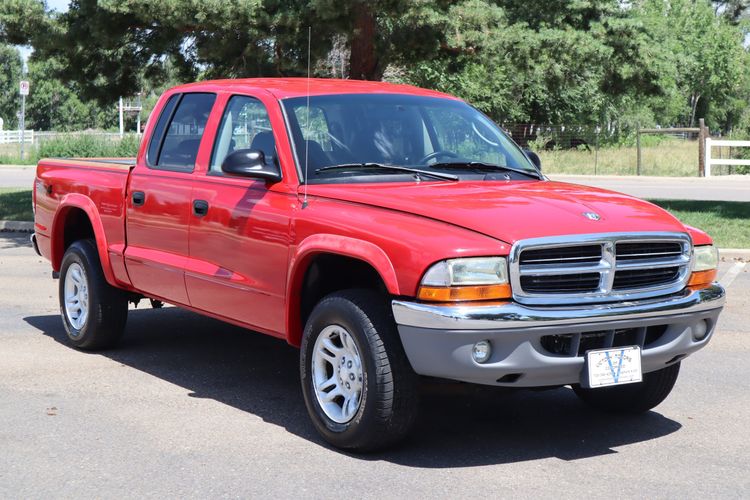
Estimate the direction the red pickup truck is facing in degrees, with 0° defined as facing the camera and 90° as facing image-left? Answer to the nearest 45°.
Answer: approximately 315°

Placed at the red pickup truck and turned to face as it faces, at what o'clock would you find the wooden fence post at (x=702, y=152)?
The wooden fence post is roughly at 8 o'clock from the red pickup truck.

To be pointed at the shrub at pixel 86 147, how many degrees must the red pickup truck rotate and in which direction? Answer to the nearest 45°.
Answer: approximately 135° to its left
